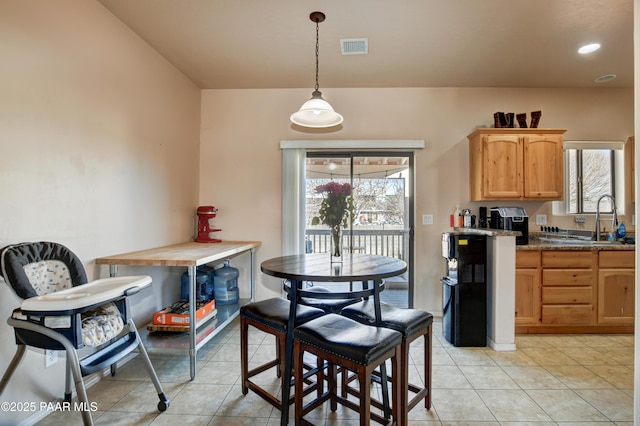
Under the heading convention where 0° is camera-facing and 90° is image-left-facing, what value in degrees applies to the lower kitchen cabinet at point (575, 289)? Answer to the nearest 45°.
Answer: approximately 0°

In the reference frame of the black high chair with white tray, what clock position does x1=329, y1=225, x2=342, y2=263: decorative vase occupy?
The decorative vase is roughly at 11 o'clock from the black high chair with white tray.

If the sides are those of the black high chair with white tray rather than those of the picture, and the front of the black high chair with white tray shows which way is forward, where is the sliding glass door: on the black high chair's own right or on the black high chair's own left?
on the black high chair's own left

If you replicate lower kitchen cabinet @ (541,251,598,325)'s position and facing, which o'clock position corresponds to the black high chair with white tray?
The black high chair with white tray is roughly at 1 o'clock from the lower kitchen cabinet.

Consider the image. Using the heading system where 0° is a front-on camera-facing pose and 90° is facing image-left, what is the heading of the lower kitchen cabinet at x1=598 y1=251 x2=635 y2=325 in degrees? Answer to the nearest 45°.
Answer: approximately 0°

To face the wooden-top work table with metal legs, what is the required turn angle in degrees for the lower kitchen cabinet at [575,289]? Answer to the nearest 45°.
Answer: approximately 45° to its right

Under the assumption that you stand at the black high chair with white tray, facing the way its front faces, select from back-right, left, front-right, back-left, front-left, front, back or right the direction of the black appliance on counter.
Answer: front-left
